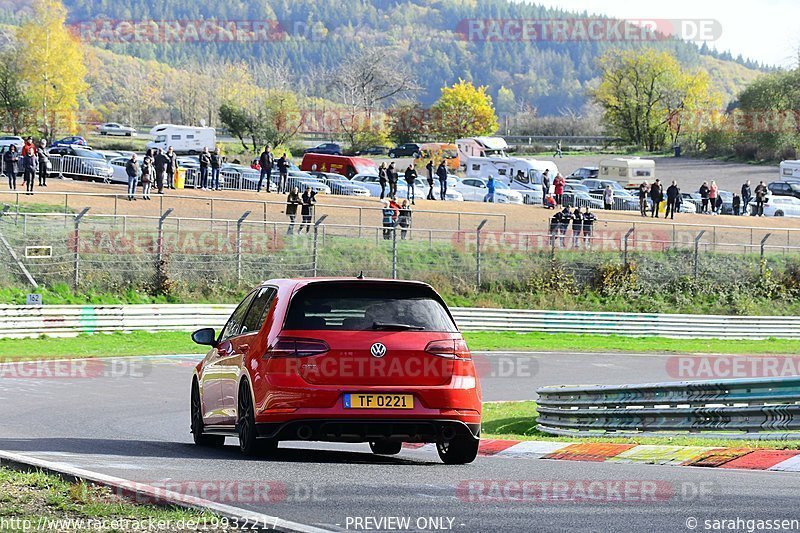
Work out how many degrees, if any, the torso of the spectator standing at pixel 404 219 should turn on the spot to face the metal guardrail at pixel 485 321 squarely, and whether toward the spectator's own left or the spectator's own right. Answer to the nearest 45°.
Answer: approximately 45° to the spectator's own left

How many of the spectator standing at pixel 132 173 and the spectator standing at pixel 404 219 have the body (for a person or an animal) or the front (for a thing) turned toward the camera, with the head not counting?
2

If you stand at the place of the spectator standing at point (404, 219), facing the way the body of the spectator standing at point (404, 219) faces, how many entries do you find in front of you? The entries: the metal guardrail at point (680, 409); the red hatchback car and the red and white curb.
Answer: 3

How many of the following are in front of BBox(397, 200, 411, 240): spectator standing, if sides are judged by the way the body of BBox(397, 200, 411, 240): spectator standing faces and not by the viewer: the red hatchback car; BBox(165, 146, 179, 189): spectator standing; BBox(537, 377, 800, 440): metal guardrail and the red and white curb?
3

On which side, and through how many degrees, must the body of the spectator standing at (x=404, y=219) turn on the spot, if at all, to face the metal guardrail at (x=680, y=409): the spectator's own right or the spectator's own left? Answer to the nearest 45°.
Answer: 0° — they already face it

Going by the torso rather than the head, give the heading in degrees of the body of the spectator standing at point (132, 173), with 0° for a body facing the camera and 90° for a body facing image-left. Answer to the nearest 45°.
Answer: approximately 0°

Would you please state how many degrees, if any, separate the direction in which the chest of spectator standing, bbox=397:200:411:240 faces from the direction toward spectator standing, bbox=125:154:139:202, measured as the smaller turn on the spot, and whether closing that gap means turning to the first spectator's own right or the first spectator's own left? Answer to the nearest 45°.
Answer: approximately 90° to the first spectator's own right

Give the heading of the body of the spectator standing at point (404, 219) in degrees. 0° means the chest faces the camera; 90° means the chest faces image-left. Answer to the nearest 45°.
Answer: approximately 0°

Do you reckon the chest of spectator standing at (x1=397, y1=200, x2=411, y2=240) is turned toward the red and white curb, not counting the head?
yes
